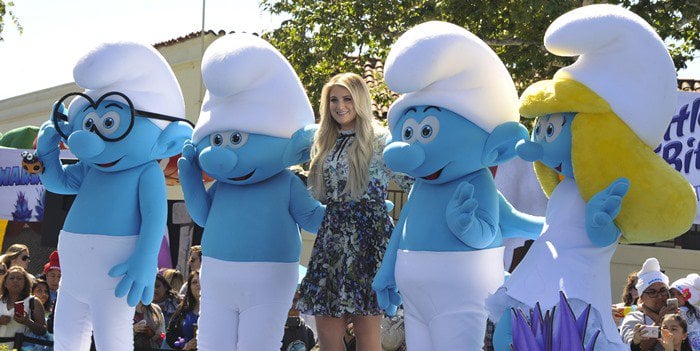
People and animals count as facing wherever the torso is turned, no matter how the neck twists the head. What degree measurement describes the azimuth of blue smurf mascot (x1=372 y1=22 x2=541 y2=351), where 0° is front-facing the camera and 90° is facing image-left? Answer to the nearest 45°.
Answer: approximately 45°

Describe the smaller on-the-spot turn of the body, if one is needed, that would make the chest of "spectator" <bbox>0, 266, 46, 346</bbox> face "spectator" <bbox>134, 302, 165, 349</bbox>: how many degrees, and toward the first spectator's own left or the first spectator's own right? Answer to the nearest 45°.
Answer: approximately 45° to the first spectator's own left

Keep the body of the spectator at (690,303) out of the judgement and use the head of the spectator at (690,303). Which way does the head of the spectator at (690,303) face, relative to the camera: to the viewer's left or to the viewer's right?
to the viewer's left

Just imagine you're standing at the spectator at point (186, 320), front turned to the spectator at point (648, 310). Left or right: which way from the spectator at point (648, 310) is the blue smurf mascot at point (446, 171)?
right

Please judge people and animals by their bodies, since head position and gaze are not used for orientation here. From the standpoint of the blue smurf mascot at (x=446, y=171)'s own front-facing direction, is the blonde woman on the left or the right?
on its right

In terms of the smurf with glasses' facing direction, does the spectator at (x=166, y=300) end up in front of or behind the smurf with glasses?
behind
